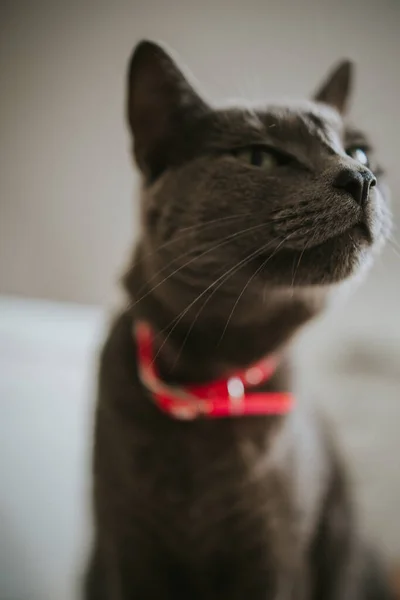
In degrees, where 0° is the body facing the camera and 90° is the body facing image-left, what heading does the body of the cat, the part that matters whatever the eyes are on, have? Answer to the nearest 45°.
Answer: approximately 315°
